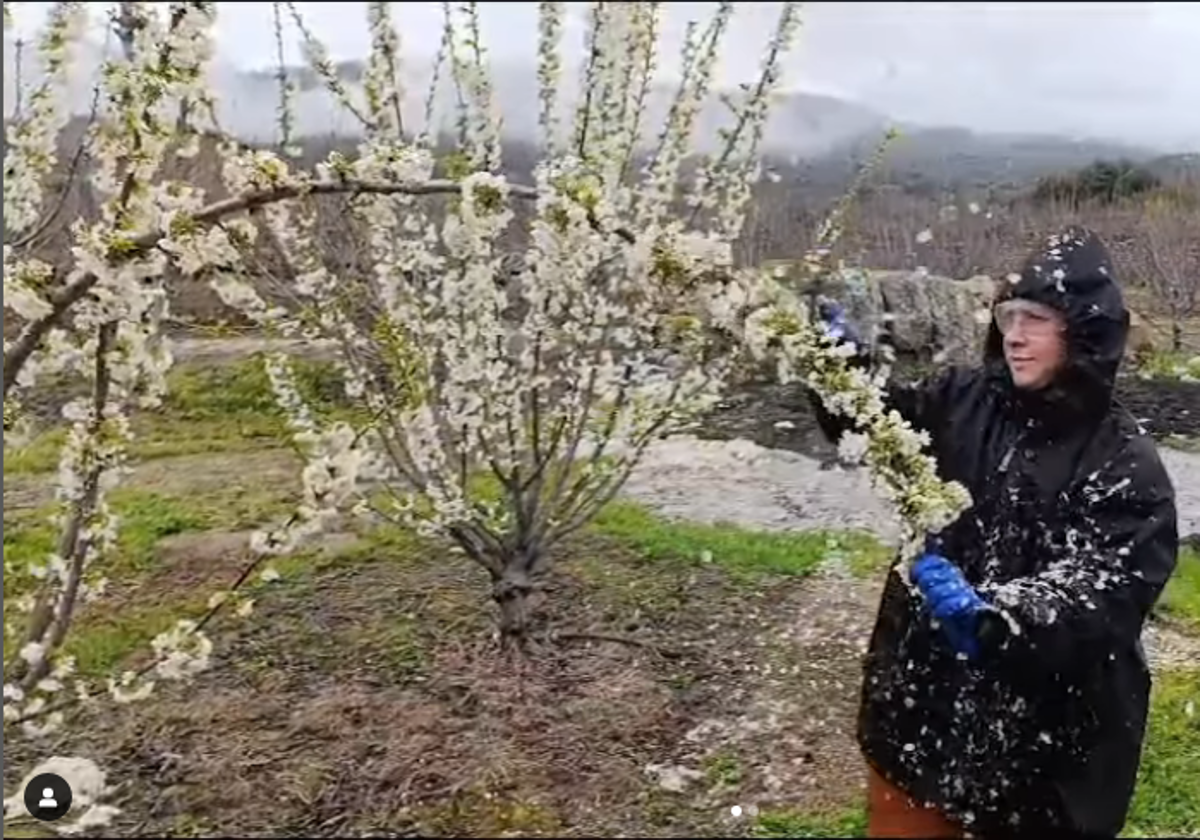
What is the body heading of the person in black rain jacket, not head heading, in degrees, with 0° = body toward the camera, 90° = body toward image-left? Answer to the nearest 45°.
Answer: approximately 45°
